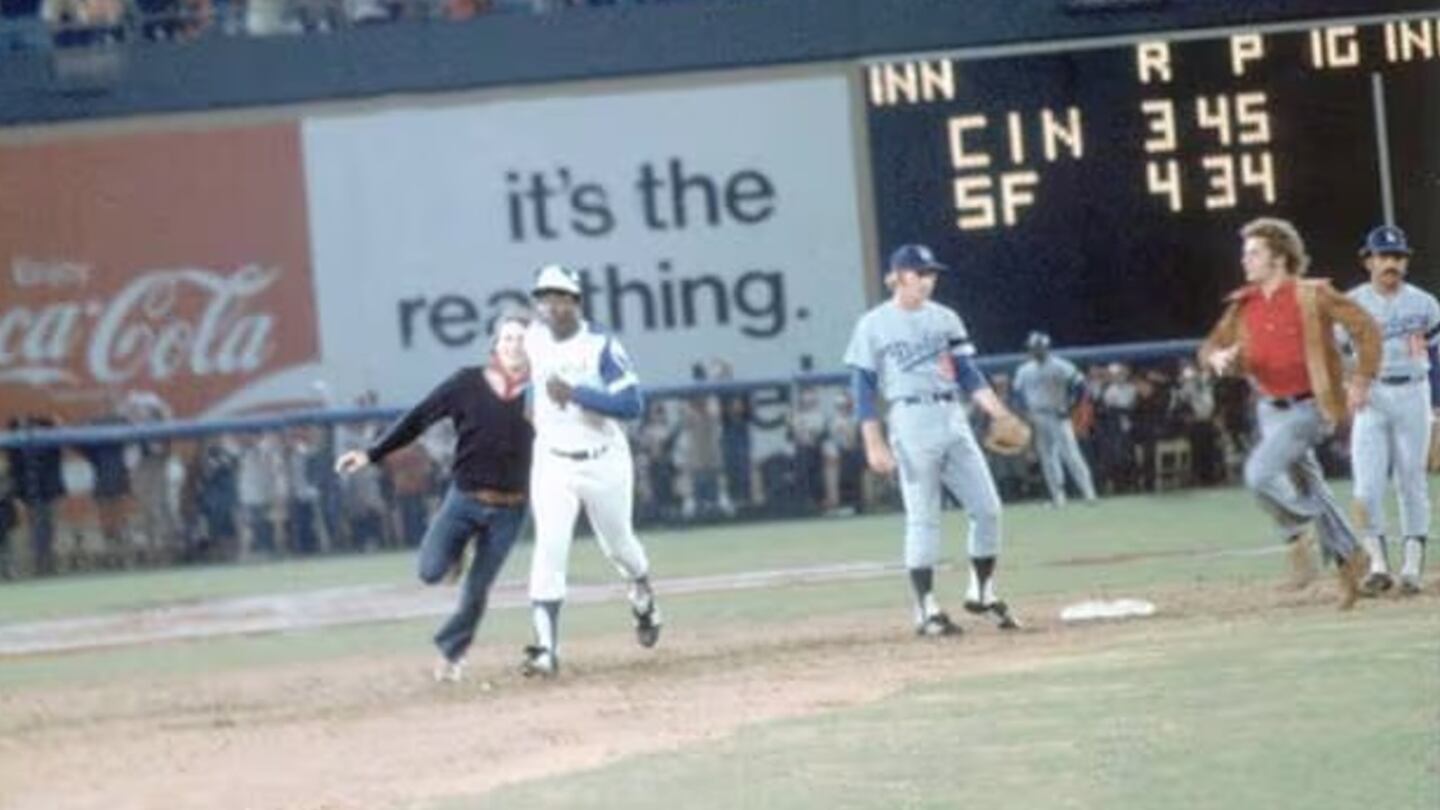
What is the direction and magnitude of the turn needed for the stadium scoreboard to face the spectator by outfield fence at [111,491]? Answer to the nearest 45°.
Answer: approximately 90° to its right

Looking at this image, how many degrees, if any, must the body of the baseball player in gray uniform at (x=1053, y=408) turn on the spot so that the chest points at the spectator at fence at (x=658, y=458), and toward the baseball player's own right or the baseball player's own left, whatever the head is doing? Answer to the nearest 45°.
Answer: approximately 90° to the baseball player's own right

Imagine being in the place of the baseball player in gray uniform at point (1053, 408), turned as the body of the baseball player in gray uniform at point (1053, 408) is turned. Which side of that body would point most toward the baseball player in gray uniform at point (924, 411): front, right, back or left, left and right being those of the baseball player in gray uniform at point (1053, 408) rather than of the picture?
front

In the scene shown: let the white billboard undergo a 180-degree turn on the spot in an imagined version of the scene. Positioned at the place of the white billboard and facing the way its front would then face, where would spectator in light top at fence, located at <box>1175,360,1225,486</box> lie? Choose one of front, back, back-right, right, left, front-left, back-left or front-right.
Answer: right

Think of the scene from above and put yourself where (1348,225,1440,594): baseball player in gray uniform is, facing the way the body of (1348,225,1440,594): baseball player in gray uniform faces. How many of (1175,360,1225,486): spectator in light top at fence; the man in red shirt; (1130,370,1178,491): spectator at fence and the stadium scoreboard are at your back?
3

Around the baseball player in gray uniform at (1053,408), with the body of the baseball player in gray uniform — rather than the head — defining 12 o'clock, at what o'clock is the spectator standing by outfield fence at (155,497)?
The spectator standing by outfield fence is roughly at 3 o'clock from the baseball player in gray uniform.

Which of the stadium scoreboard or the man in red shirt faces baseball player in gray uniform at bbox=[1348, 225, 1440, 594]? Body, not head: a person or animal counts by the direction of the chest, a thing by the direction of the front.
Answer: the stadium scoreboard
